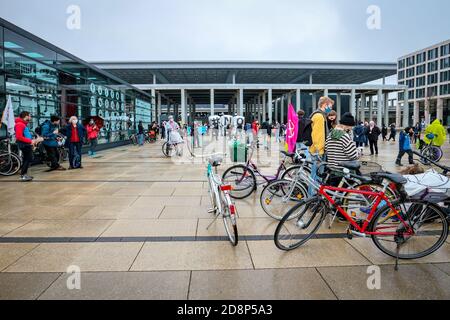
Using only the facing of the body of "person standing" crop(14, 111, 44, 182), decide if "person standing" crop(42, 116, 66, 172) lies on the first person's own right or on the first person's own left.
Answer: on the first person's own left

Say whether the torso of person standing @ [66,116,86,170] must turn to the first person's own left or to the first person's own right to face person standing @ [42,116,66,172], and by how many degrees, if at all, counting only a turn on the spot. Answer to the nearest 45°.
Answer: approximately 45° to the first person's own right

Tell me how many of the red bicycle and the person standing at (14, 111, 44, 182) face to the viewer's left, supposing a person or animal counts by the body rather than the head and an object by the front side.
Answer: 1

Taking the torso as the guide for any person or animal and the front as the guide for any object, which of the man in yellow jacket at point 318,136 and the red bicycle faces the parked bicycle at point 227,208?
the red bicycle

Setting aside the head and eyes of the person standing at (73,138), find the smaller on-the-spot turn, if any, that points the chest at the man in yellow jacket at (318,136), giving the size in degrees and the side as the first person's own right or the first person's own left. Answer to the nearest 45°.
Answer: approximately 45° to the first person's own left

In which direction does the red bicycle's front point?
to the viewer's left

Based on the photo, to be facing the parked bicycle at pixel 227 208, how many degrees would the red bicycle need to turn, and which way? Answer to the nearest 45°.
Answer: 0° — it already faces it

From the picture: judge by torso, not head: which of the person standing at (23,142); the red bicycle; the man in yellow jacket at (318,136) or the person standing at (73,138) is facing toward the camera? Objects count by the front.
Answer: the person standing at (73,138)

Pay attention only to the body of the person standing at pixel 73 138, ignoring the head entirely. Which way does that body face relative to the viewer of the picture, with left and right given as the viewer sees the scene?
facing the viewer

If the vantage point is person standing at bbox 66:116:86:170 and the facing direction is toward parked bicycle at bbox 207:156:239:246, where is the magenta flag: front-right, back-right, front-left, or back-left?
front-left
